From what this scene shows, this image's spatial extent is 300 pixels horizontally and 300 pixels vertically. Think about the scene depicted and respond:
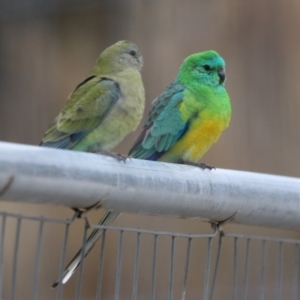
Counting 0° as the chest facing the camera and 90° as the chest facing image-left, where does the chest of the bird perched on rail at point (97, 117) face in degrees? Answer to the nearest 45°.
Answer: approximately 270°
